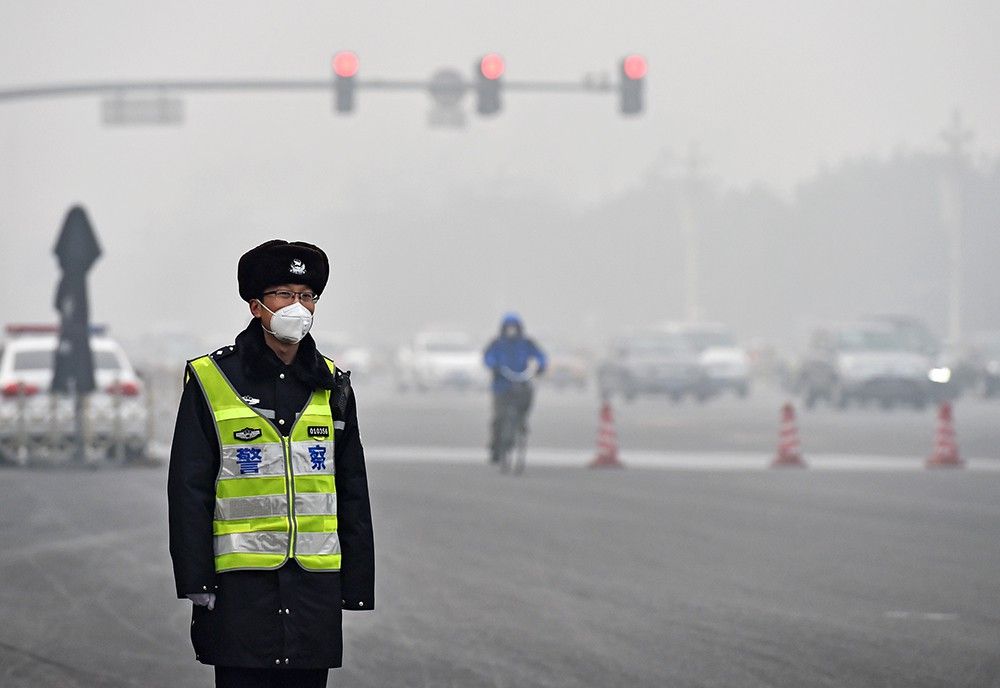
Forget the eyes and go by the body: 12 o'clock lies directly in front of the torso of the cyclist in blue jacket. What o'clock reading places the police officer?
The police officer is roughly at 12 o'clock from the cyclist in blue jacket.

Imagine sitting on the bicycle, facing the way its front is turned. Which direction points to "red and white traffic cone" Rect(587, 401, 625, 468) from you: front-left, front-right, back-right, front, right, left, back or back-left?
back-left

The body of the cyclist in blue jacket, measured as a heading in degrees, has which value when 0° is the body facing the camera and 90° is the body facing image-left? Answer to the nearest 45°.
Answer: approximately 0°

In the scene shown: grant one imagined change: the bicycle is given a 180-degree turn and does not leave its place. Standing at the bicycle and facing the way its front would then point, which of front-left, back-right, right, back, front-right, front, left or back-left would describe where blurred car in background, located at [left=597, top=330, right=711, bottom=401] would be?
front

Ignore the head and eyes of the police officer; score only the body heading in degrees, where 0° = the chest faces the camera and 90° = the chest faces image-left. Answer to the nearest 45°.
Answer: approximately 315°

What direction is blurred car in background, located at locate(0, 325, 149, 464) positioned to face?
away from the camera

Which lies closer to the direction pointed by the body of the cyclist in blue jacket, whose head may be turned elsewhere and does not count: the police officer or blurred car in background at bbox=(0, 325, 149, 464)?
the police officer

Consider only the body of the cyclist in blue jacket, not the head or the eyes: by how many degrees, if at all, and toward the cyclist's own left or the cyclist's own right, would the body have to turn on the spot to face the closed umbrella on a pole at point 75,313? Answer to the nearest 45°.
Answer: approximately 90° to the cyclist's own right
